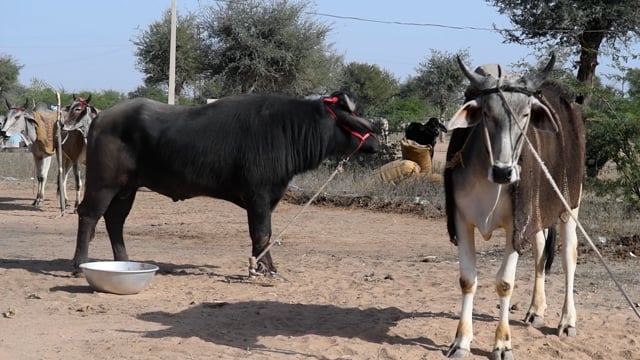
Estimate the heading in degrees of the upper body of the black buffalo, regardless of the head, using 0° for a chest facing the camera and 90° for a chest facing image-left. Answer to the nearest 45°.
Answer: approximately 270°

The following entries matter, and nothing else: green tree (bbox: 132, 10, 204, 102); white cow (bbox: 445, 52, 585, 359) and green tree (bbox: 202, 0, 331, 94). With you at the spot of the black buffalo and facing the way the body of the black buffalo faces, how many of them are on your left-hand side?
2

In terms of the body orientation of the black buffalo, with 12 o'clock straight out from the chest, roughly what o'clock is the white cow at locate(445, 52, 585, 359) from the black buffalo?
The white cow is roughly at 2 o'clock from the black buffalo.

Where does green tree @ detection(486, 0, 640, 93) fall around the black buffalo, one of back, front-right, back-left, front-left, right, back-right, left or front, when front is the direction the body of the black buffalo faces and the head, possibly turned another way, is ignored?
front-left

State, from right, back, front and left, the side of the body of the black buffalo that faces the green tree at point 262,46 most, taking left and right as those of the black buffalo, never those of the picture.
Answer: left

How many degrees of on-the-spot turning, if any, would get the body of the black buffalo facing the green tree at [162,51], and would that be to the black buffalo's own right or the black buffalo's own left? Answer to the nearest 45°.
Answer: approximately 90° to the black buffalo's own left
